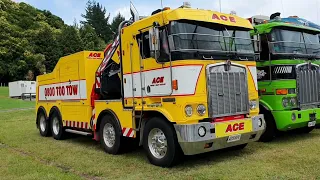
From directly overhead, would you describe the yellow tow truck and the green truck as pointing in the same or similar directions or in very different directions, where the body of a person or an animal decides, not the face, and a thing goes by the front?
same or similar directions

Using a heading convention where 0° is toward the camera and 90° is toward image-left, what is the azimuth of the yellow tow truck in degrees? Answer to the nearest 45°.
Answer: approximately 315°

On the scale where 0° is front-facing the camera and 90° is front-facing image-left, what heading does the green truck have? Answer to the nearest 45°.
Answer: approximately 315°

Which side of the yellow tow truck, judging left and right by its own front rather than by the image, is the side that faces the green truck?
left

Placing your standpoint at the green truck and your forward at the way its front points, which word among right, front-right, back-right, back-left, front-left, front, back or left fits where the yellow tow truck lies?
right

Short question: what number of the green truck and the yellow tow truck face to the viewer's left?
0
